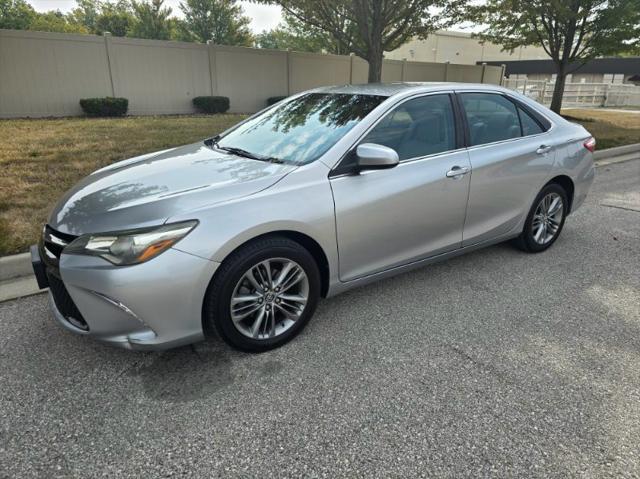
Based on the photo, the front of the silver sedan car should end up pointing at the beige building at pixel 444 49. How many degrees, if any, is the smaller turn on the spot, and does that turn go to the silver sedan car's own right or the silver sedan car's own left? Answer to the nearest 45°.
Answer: approximately 135° to the silver sedan car's own right

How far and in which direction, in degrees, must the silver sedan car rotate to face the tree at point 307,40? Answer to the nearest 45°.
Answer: approximately 135° to its right

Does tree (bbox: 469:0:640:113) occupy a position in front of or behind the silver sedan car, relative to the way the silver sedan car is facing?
behind

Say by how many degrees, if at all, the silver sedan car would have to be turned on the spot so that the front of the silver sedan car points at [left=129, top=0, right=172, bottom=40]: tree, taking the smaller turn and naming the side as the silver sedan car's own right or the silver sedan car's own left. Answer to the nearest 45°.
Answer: approximately 135° to the silver sedan car's own right

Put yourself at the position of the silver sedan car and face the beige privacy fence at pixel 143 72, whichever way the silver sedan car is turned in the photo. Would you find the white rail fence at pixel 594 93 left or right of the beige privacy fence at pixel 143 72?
right

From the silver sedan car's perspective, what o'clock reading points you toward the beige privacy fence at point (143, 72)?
The beige privacy fence is roughly at 4 o'clock from the silver sedan car.

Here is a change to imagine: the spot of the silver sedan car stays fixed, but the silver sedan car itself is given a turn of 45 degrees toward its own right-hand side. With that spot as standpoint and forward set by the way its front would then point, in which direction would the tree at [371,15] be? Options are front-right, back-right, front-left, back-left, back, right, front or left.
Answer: right

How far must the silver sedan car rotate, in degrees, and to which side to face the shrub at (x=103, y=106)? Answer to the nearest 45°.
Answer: approximately 90° to its right

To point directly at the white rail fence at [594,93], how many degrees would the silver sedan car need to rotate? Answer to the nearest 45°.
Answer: approximately 180°

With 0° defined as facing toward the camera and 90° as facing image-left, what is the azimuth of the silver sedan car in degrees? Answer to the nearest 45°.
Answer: approximately 45°

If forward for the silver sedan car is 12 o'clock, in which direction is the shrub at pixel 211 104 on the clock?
The shrub is roughly at 4 o'clock from the silver sedan car.

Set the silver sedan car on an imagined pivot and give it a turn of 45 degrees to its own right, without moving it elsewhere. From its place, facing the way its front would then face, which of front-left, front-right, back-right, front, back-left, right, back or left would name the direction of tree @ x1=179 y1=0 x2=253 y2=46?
right
